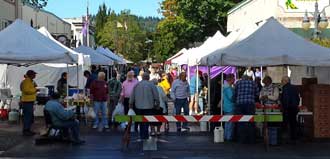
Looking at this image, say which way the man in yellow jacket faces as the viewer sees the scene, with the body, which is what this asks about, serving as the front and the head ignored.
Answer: to the viewer's right

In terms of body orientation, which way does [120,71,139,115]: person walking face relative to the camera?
toward the camera

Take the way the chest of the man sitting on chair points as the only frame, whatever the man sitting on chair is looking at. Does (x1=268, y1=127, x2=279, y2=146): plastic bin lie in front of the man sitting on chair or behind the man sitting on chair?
in front

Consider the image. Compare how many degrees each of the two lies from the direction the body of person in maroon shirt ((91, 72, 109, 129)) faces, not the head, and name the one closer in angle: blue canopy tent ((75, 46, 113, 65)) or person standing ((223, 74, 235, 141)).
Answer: the person standing

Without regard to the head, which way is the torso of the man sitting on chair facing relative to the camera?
to the viewer's right

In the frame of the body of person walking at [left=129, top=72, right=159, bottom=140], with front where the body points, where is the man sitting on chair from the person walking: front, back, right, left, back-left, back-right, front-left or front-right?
left

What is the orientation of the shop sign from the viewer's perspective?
toward the camera

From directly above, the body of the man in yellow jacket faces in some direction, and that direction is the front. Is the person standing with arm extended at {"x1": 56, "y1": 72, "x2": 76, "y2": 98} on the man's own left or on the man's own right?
on the man's own left
